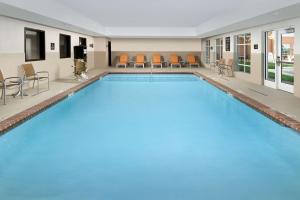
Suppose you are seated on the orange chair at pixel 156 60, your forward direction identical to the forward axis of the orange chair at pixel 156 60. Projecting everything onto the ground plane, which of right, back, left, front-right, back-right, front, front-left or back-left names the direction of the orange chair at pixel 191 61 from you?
left

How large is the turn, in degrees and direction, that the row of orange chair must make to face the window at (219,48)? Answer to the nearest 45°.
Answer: approximately 45° to its left

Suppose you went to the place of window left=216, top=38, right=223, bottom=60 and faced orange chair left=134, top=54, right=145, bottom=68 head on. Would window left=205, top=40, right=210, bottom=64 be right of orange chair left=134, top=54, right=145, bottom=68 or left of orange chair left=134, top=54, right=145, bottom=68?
right

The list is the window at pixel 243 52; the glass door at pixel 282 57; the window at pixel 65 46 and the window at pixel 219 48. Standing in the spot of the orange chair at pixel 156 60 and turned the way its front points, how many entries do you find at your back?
0

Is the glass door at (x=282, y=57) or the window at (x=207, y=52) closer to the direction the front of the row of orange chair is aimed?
the glass door

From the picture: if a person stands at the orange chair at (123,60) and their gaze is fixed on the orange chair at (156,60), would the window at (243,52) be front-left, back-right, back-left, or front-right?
front-right

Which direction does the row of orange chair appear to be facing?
toward the camera

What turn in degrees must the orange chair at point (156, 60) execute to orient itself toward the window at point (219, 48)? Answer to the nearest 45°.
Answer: approximately 45° to its left

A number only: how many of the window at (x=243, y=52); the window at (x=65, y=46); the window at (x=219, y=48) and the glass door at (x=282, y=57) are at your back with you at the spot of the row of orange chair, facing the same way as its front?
0

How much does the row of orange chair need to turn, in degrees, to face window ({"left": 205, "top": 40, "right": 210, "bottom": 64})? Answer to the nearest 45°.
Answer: approximately 90° to its left

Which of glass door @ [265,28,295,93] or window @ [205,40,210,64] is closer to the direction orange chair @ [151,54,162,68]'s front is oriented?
the glass door

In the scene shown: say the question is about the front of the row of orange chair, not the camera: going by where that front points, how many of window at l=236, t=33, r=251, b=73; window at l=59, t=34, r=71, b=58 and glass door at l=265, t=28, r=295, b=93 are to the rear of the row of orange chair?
0

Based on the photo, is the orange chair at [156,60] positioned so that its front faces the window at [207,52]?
no

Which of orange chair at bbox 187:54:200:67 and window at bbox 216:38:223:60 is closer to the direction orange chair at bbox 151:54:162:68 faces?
the window

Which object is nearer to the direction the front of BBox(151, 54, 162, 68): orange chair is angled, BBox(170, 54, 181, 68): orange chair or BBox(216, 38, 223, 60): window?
the window

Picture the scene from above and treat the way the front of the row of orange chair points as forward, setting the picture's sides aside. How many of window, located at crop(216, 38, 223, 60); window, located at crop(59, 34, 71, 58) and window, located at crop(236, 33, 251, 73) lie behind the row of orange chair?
0

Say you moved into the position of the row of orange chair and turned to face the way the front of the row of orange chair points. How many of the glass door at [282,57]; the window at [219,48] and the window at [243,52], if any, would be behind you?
0
